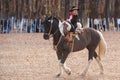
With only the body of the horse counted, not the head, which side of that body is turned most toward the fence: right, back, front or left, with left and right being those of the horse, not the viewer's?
right

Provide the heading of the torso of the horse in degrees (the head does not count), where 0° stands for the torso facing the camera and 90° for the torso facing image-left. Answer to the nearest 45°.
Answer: approximately 90°
